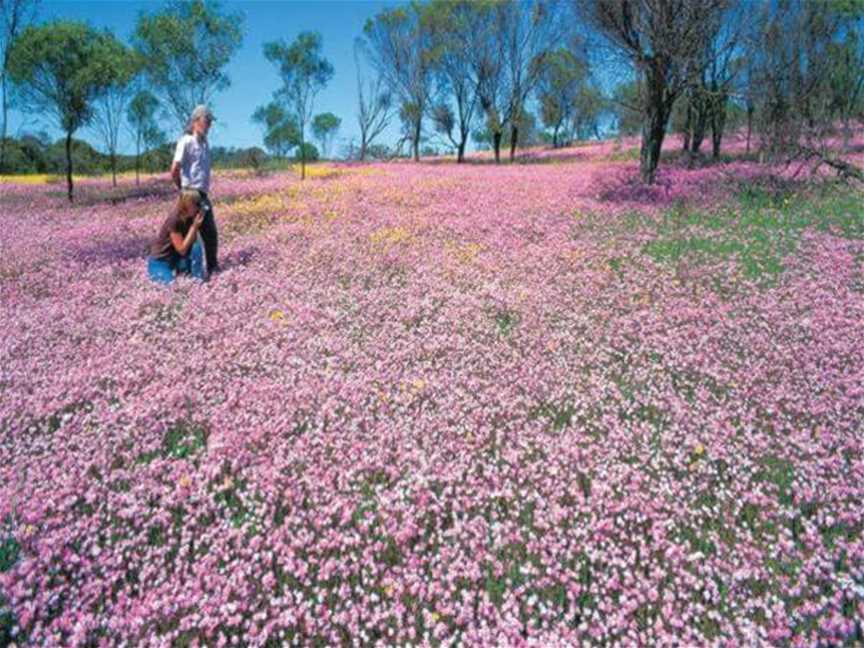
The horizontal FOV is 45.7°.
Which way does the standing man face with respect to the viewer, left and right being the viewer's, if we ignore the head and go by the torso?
facing the viewer and to the right of the viewer

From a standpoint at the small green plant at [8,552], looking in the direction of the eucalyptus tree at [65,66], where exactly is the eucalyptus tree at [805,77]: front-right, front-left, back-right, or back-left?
front-right

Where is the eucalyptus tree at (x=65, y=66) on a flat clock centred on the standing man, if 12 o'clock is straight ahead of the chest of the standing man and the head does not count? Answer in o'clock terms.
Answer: The eucalyptus tree is roughly at 7 o'clock from the standing man.

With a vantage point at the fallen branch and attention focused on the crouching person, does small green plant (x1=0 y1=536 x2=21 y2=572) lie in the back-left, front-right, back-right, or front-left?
front-left

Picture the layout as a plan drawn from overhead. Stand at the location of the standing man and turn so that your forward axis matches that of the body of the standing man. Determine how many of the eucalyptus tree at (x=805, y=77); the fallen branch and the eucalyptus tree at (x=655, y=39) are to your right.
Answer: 0

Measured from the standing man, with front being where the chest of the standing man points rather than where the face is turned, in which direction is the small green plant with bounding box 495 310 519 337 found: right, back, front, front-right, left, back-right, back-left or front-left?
front

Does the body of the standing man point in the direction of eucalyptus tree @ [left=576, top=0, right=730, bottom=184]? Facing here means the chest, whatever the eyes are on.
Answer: no

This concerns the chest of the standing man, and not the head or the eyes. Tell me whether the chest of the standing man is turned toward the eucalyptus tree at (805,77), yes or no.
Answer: no

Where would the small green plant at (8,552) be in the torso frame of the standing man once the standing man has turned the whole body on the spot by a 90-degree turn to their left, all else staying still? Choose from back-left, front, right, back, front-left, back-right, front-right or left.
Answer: back-right

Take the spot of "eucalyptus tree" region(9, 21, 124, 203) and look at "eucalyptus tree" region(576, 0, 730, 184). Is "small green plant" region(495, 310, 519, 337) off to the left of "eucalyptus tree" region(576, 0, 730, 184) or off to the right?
right
